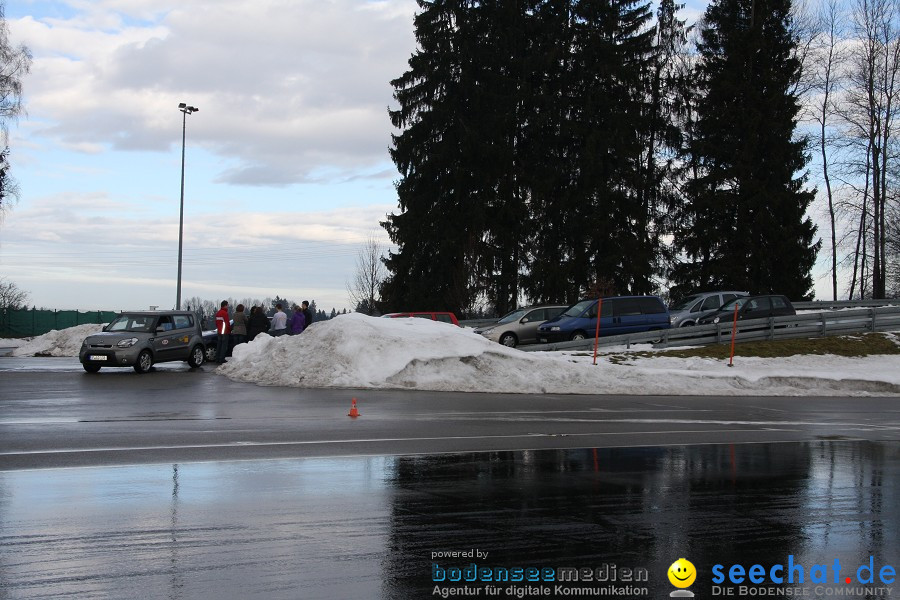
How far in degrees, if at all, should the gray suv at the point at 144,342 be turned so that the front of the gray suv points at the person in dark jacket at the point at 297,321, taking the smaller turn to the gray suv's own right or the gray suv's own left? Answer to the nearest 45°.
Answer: approximately 180°

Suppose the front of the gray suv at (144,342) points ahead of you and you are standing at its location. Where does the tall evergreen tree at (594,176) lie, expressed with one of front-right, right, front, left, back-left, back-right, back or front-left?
back

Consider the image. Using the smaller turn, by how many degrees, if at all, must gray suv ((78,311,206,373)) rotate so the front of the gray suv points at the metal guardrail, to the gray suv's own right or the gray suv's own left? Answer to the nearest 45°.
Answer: approximately 135° to the gray suv's own left

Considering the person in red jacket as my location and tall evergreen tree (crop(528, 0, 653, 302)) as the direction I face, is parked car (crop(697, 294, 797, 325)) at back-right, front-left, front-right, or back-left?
front-right

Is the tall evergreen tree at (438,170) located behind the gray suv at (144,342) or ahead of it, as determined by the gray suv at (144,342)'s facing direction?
behind

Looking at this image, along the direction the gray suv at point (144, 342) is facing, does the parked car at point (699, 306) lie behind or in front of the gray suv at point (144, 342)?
behind

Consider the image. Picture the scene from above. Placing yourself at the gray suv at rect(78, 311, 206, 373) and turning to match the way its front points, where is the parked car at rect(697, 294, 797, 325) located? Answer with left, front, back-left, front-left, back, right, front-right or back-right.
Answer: back-left

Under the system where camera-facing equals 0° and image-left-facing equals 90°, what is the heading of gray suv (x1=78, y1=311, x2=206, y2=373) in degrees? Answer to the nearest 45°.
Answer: approximately 45°

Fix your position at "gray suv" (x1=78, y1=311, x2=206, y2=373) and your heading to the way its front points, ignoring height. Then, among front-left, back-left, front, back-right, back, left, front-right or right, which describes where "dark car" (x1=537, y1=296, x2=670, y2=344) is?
back-left

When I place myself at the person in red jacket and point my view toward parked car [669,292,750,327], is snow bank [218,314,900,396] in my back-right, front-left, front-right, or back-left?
front-right
